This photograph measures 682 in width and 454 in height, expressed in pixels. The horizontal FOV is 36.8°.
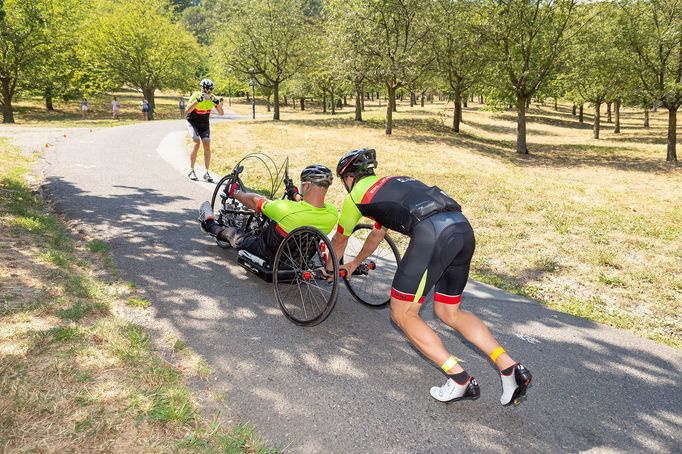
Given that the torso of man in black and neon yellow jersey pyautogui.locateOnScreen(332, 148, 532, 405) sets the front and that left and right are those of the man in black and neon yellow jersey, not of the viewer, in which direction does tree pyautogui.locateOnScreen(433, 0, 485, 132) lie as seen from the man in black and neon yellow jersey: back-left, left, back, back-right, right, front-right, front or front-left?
front-right

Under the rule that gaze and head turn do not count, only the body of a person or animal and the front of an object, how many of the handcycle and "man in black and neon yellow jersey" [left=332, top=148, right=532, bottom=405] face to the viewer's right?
0

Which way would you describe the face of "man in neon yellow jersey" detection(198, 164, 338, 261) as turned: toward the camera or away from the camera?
away from the camera

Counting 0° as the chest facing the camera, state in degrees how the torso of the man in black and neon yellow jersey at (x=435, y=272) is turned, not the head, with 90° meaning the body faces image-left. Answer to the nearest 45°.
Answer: approximately 135°

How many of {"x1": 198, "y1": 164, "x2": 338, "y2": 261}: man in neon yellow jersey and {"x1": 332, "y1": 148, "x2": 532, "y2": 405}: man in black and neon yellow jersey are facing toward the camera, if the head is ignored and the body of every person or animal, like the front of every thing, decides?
0

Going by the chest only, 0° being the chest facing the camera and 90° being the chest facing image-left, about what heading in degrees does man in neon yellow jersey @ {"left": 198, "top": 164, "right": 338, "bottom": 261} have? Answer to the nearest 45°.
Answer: approximately 135°

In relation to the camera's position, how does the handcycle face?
facing away from the viewer and to the left of the viewer

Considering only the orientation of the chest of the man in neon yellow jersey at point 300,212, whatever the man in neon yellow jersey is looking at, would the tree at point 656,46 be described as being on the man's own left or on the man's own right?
on the man's own right

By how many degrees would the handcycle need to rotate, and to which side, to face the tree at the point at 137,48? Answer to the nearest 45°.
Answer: approximately 45° to its right

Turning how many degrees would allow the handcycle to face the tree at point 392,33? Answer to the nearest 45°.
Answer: approximately 45° to its right

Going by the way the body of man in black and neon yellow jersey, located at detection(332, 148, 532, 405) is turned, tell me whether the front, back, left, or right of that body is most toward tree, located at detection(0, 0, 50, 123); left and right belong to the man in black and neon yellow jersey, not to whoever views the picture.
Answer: front

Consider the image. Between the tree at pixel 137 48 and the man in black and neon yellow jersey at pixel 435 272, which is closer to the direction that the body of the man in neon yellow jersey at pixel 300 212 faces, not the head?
the tree

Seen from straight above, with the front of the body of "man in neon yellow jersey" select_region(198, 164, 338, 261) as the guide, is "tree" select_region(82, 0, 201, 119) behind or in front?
in front

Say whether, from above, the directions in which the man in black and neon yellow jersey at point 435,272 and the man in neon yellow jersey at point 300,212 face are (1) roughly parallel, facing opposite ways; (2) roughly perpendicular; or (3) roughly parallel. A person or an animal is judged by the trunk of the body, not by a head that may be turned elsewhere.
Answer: roughly parallel
